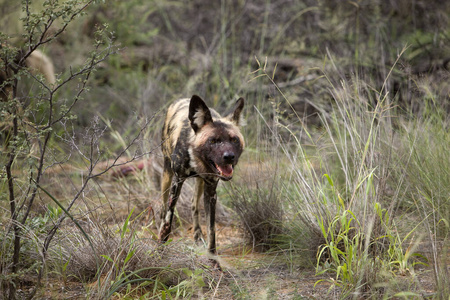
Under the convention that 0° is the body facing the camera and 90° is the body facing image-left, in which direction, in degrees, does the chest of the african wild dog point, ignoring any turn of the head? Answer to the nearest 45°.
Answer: approximately 315°
